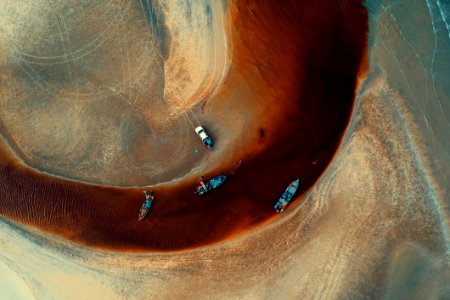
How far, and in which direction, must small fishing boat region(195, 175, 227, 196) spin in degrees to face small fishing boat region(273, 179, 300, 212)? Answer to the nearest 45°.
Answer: approximately 90° to its right

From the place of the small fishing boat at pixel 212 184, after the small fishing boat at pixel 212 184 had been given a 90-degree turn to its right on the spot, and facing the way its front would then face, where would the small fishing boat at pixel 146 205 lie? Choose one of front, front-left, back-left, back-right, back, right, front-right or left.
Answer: back-right

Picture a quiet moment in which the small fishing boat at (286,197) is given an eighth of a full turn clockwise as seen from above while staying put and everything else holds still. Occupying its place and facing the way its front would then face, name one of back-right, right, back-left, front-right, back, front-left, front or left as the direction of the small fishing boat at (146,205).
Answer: back

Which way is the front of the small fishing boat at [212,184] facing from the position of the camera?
facing away from the viewer and to the right of the viewer

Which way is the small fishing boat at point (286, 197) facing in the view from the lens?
facing away from the viewer and to the right of the viewer

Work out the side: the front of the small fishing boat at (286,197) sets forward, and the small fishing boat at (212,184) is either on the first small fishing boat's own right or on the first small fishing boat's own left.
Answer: on the first small fishing boat's own left
